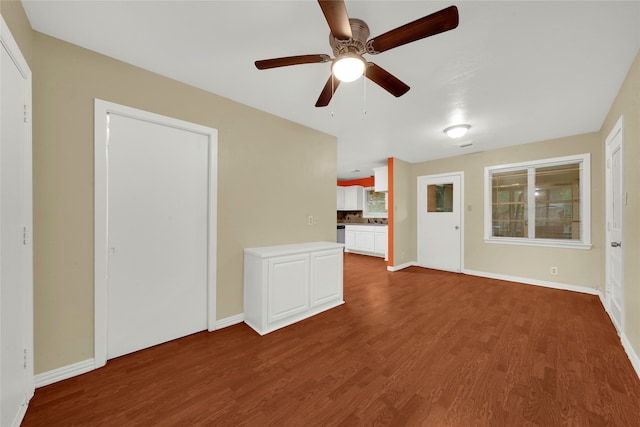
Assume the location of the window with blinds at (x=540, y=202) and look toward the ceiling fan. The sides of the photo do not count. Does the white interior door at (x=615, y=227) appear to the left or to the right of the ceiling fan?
left

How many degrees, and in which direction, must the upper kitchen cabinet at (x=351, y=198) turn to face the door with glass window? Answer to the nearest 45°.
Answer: approximately 90° to its left

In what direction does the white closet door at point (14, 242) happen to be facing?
to the viewer's right

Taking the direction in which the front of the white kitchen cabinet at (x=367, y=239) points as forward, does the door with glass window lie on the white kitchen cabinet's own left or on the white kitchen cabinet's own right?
on the white kitchen cabinet's own left

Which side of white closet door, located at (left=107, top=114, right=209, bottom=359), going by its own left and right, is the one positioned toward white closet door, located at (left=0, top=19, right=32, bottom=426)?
right

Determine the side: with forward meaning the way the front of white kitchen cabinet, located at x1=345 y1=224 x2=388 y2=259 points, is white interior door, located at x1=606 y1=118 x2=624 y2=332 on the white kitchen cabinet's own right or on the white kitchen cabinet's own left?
on the white kitchen cabinet's own left

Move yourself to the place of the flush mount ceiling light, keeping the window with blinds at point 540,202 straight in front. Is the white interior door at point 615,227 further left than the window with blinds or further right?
right

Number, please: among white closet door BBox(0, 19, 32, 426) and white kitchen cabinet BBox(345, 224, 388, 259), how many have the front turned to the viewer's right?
1

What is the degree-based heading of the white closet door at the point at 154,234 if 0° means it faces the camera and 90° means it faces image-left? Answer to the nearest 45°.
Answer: approximately 315°
